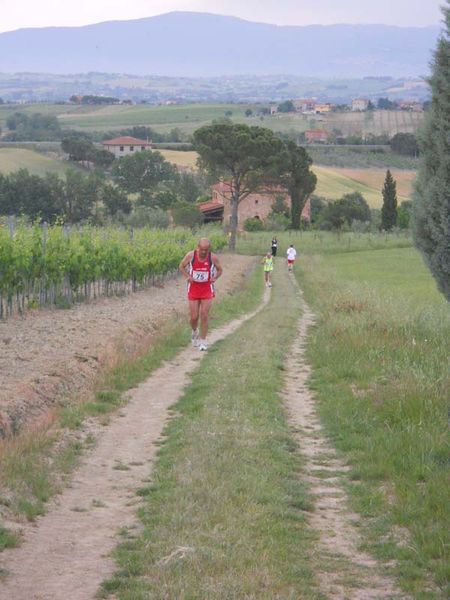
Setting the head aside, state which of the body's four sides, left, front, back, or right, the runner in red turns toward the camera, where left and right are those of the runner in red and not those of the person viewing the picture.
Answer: front
